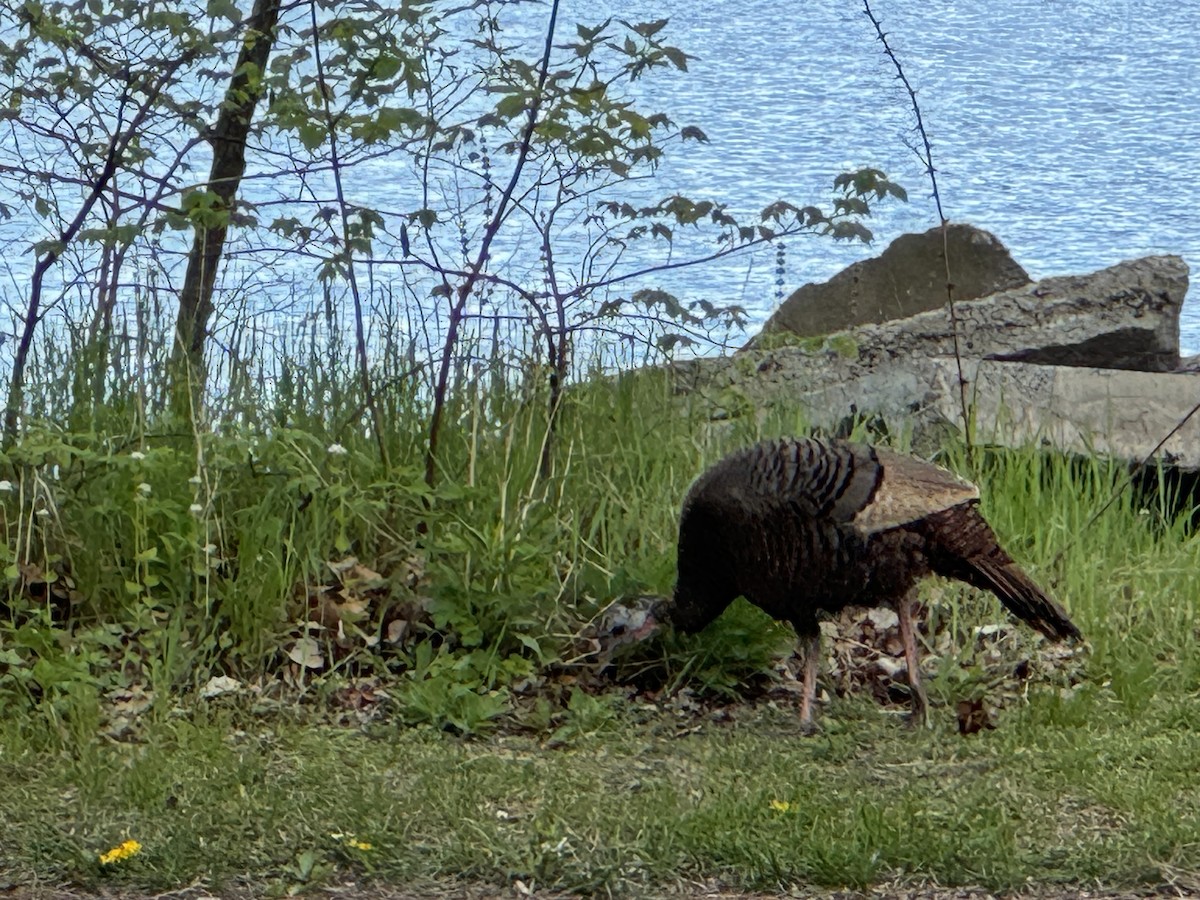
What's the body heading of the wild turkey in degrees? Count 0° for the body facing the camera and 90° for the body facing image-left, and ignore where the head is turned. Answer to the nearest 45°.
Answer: approximately 90°

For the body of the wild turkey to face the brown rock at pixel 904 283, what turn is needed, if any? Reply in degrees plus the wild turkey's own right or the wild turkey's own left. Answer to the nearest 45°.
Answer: approximately 90° to the wild turkey's own right

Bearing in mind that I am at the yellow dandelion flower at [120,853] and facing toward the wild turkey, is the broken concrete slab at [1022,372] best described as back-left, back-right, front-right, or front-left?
front-left

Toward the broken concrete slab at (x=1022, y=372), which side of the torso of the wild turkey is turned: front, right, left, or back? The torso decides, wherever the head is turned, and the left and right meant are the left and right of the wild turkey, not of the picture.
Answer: right

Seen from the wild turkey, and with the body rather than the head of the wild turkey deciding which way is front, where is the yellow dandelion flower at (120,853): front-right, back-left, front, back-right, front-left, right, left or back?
front-left

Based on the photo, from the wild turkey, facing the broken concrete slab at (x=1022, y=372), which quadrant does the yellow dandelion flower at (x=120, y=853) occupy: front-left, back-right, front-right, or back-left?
back-left

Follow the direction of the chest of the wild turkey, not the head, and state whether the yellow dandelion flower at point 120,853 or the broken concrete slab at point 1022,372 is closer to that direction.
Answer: the yellow dandelion flower

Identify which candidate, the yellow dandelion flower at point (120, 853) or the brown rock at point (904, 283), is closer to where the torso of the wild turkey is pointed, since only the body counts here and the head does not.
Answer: the yellow dandelion flower
